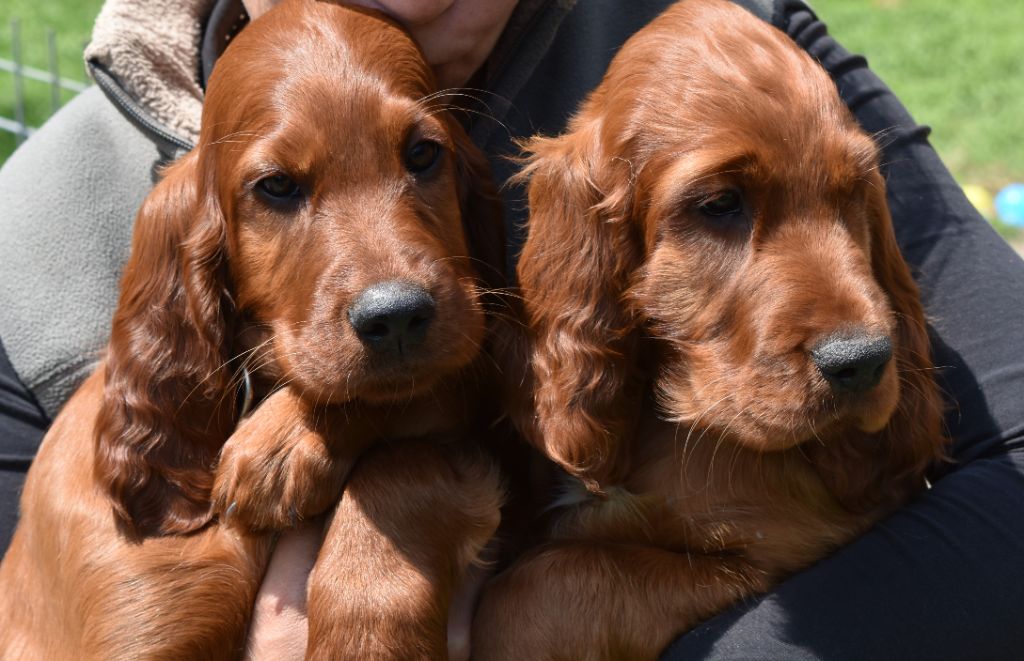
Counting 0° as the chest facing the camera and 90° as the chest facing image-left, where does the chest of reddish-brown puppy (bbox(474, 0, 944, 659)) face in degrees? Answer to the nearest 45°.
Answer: approximately 315°

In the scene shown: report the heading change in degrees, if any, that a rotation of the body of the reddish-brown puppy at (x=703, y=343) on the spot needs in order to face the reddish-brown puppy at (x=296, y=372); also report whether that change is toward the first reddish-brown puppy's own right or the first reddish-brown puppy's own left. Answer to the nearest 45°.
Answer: approximately 90° to the first reddish-brown puppy's own right

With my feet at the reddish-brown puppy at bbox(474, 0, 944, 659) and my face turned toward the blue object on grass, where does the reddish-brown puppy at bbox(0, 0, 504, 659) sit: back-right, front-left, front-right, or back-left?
back-left

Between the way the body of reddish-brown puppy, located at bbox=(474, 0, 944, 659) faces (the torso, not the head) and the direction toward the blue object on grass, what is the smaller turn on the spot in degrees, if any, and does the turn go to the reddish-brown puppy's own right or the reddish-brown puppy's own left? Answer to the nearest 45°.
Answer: approximately 135° to the reddish-brown puppy's own left
